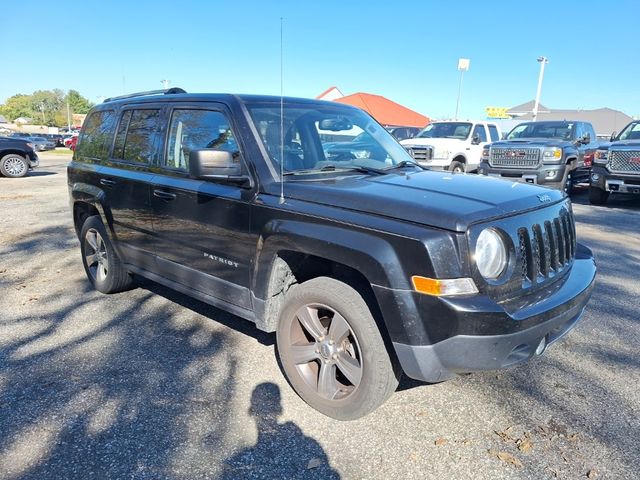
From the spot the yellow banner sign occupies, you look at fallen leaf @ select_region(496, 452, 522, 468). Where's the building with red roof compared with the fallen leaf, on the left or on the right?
right

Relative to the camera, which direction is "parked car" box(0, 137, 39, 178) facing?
to the viewer's right

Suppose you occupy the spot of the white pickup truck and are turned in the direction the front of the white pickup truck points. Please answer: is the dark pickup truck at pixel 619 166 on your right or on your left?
on your left

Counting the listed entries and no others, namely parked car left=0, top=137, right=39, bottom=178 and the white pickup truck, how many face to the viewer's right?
1

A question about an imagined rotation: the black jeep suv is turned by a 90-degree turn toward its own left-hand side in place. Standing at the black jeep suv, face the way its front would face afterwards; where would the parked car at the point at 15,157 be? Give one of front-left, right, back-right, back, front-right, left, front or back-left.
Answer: left

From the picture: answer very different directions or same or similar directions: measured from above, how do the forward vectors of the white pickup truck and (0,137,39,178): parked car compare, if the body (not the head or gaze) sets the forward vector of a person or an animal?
very different directions

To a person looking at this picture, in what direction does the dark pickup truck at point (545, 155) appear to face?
facing the viewer and to the left of the viewer

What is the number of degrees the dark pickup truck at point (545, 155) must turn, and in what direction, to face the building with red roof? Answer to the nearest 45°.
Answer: approximately 90° to its right

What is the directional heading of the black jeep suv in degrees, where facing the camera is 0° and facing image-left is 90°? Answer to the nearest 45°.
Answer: approximately 315°

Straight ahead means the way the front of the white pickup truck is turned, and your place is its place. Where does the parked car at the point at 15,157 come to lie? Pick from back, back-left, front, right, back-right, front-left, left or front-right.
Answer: front-right

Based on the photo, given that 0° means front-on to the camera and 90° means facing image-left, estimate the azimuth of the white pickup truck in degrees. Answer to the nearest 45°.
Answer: approximately 45°

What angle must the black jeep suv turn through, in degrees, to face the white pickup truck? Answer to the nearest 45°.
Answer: approximately 135° to its left

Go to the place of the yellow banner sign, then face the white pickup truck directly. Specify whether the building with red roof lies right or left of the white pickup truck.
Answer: right

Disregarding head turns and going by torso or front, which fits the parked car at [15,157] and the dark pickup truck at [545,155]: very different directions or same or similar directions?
very different directions

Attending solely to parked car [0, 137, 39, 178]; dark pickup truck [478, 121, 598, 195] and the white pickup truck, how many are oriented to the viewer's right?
1
